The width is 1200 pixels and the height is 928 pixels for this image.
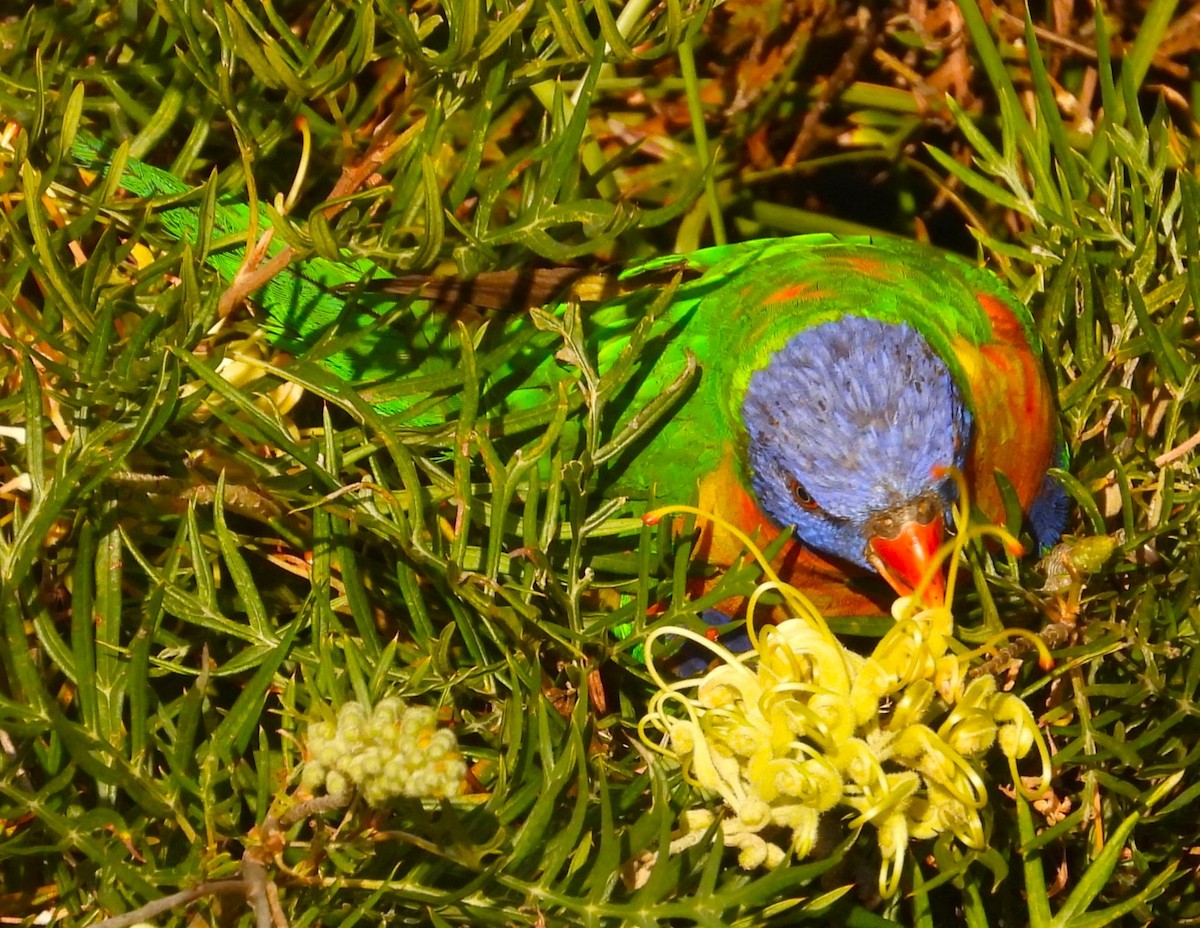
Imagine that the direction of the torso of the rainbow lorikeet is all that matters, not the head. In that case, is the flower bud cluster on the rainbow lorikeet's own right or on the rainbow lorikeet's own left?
on the rainbow lorikeet's own right

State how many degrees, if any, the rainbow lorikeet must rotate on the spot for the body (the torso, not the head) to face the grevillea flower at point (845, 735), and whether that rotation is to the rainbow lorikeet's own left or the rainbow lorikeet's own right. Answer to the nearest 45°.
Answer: approximately 45° to the rainbow lorikeet's own right

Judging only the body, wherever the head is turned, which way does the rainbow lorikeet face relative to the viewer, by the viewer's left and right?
facing the viewer and to the right of the viewer

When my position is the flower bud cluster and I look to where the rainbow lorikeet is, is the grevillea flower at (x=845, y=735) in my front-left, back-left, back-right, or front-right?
front-right
